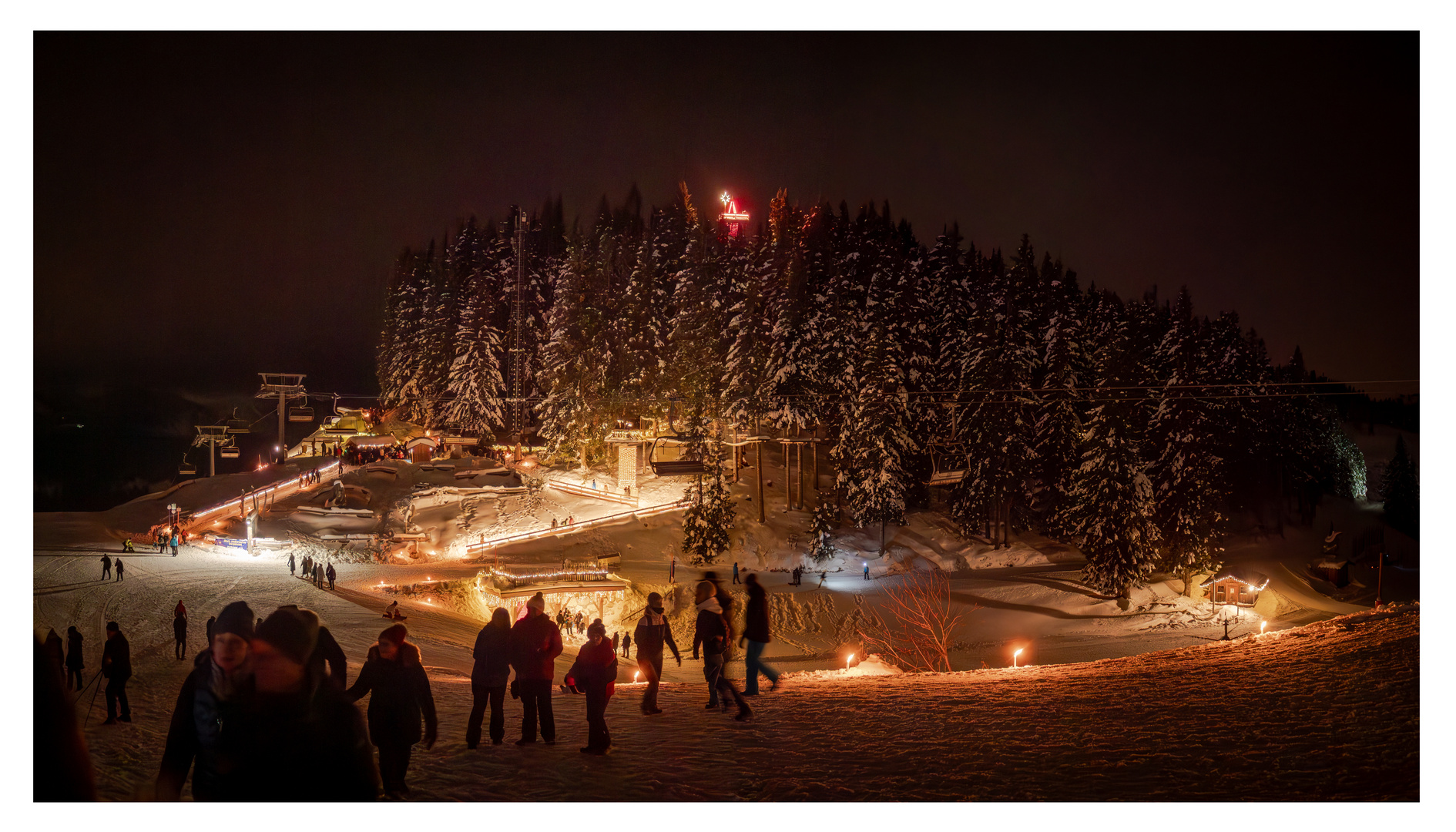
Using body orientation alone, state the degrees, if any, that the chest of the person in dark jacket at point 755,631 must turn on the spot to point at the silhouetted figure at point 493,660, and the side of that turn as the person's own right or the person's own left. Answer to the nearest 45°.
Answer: approximately 45° to the person's own left

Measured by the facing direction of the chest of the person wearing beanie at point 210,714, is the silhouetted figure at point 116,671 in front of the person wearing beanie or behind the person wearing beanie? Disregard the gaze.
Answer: behind

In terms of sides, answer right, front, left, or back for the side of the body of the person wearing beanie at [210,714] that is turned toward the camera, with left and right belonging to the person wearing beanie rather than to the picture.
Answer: front

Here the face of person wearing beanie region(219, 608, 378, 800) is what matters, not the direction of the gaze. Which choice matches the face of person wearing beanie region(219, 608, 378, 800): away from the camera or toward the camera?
toward the camera

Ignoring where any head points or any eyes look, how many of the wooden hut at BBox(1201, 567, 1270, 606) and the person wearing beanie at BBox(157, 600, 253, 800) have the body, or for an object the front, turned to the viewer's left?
0
